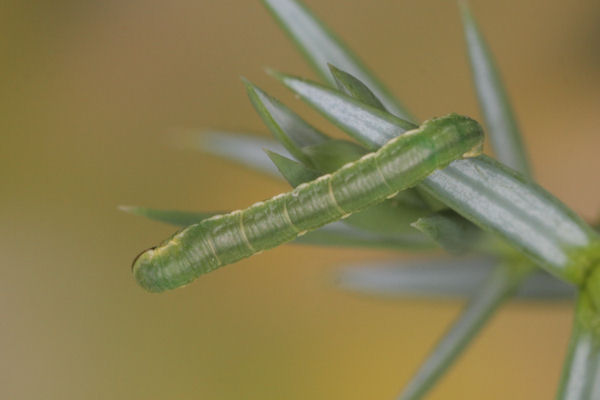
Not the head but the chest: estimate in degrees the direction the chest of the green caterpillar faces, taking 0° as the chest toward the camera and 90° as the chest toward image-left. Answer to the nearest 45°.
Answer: approximately 90°
